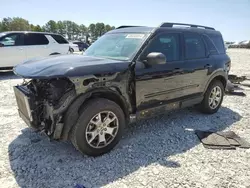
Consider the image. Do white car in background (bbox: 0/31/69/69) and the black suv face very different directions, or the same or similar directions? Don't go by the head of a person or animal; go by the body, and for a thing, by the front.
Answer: same or similar directions

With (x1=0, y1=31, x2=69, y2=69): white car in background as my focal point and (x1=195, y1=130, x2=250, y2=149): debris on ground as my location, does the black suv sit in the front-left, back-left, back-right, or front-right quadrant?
front-left

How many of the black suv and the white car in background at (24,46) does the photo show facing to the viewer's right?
0

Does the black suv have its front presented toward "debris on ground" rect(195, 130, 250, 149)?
no

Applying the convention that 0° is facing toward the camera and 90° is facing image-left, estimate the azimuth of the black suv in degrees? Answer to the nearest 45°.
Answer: approximately 45°

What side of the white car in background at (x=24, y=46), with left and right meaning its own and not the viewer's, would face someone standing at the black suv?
left

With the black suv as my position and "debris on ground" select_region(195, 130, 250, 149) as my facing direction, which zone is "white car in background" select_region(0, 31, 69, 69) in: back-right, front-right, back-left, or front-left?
back-left

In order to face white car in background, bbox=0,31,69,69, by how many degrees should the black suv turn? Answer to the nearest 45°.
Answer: approximately 90° to its right

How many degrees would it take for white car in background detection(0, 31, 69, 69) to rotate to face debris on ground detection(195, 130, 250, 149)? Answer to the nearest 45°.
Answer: approximately 90° to its left

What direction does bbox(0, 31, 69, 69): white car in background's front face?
to the viewer's left
